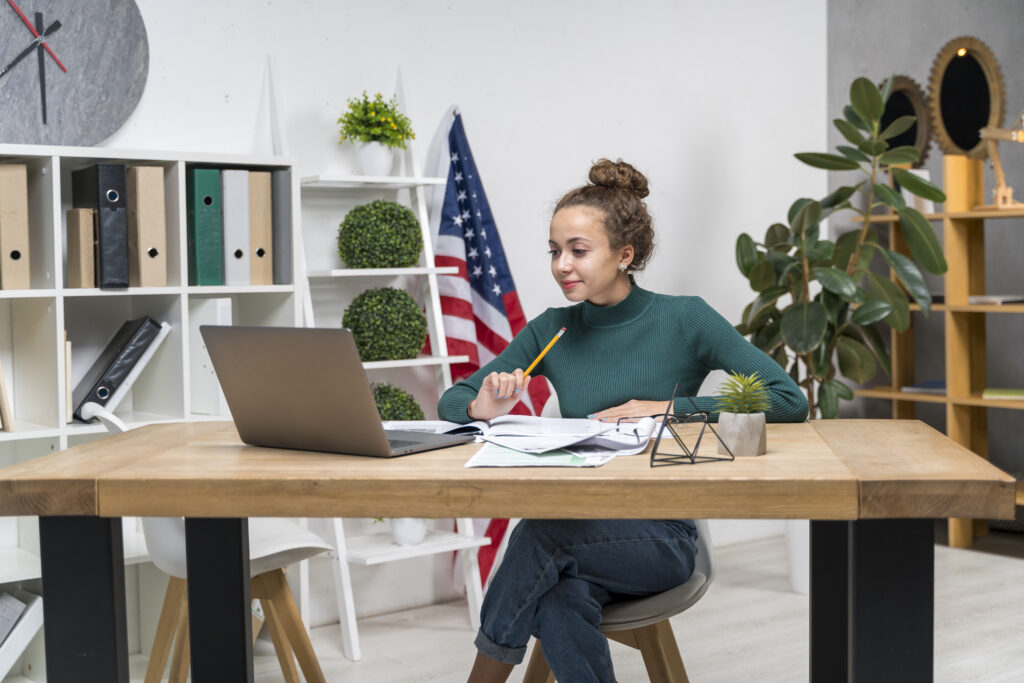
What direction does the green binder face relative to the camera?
toward the camera

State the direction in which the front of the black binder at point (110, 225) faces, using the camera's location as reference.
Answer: facing the viewer

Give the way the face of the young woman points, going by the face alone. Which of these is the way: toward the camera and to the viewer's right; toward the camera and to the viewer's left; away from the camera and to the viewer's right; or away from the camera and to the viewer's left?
toward the camera and to the viewer's left

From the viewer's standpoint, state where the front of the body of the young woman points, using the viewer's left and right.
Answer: facing the viewer and to the left of the viewer

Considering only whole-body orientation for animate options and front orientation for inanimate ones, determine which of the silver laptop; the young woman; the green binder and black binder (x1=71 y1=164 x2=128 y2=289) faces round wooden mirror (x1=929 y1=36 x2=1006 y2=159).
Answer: the silver laptop

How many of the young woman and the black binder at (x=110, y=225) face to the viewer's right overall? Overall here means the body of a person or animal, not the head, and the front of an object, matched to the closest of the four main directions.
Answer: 0

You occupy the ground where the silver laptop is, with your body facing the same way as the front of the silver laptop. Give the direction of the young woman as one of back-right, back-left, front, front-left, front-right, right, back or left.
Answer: front

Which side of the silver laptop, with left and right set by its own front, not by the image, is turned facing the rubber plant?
front
